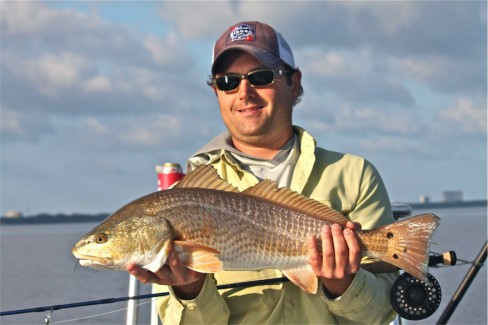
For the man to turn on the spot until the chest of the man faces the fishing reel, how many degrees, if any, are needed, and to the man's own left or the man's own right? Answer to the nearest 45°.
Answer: approximately 135° to the man's own left

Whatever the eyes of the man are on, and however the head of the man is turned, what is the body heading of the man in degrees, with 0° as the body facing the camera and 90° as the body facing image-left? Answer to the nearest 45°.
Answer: approximately 45°

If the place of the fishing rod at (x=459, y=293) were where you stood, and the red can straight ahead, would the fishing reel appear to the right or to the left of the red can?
left

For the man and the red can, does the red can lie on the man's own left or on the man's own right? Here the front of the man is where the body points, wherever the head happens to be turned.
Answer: on the man's own right
